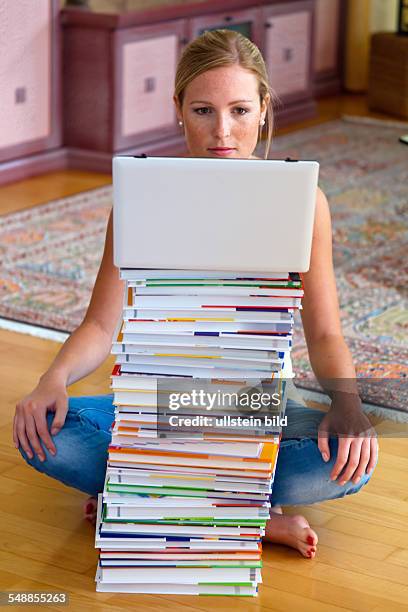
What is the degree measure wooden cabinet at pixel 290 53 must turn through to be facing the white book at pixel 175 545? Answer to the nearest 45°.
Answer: approximately 45° to its right

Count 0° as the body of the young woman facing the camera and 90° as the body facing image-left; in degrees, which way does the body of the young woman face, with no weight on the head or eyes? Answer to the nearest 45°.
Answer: approximately 0°

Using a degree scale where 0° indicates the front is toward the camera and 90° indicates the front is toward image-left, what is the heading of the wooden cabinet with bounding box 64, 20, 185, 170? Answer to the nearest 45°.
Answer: approximately 315°

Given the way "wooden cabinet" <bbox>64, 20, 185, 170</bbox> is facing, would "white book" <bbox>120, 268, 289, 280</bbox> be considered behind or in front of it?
in front

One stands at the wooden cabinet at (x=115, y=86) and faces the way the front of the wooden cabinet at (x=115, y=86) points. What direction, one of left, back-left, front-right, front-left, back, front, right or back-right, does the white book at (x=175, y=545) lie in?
front-right

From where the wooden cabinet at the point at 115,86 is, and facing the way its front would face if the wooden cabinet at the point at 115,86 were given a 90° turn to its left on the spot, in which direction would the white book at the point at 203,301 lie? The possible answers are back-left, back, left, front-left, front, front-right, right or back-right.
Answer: back-right

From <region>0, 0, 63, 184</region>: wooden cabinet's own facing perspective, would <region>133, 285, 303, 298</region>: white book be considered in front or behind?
in front

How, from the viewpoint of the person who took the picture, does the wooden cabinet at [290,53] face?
facing the viewer and to the right of the viewer

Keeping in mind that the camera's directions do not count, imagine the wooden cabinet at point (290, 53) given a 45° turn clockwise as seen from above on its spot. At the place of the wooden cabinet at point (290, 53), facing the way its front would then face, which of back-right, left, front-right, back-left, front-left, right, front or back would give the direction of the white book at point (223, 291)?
front

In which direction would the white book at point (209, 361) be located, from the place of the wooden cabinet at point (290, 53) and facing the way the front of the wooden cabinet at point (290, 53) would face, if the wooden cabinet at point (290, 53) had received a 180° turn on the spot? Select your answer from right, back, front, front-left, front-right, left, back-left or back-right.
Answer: back-left

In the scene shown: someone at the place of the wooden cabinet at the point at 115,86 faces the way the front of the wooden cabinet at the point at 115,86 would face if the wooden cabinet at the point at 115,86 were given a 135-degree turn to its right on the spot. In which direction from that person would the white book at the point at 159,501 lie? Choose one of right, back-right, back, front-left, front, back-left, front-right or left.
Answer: left
